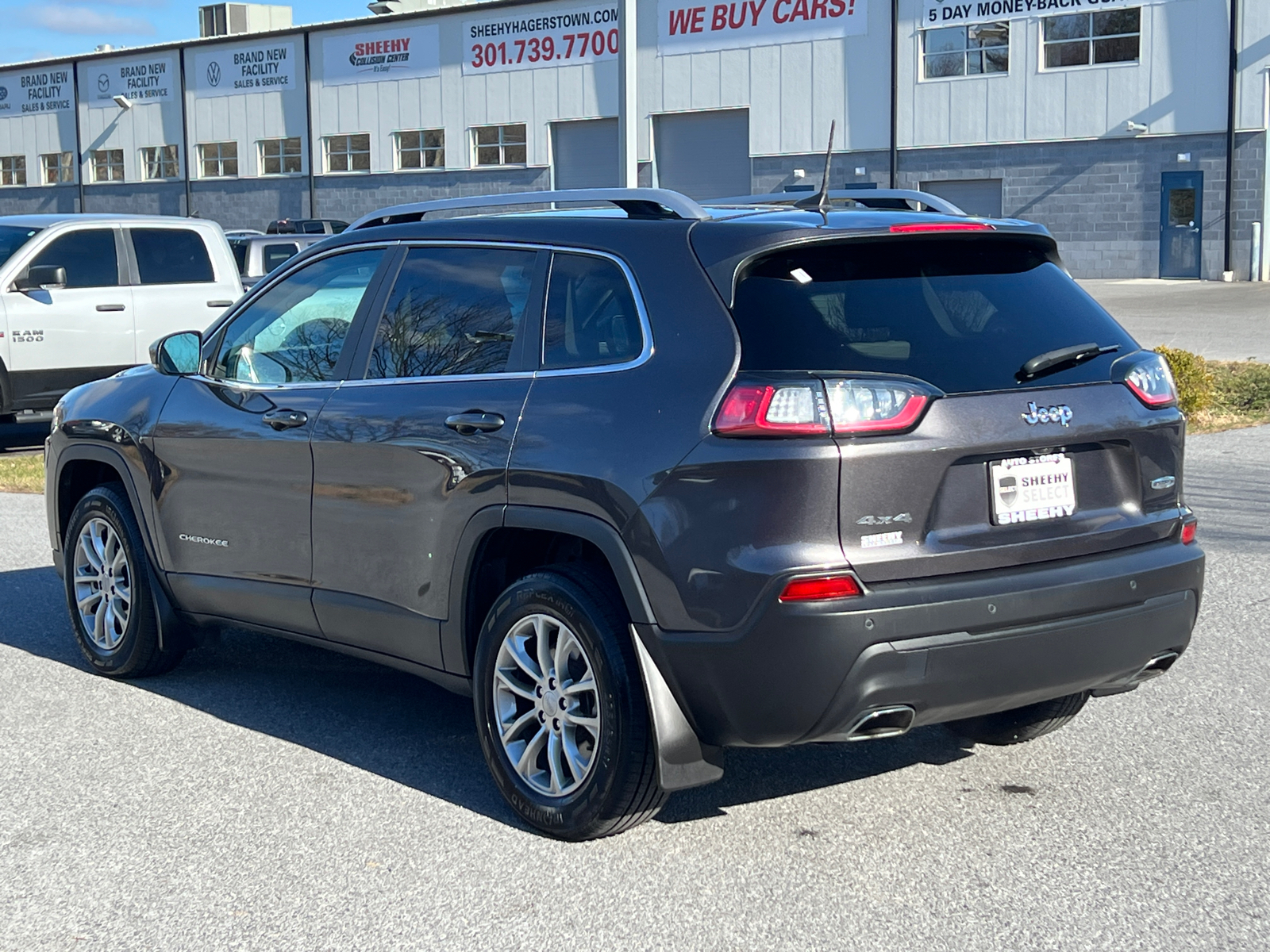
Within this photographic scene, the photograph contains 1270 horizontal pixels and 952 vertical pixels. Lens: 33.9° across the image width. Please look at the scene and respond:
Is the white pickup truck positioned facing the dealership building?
no

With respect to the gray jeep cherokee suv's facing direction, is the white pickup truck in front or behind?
in front

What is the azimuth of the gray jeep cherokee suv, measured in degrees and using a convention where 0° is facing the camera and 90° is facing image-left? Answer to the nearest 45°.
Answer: approximately 135°

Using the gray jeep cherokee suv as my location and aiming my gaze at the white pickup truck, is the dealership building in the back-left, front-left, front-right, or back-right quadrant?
front-right

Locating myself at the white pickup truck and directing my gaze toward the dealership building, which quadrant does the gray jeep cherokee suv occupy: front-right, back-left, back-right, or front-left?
back-right

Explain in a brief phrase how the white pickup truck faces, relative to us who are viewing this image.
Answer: facing the viewer and to the left of the viewer

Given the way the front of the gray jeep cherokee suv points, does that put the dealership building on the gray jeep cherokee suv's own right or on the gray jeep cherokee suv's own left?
on the gray jeep cherokee suv's own right

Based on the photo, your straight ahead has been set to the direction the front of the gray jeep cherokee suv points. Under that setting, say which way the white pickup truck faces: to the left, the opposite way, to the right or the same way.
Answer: to the left

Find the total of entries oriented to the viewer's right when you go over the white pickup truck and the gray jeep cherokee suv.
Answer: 0
